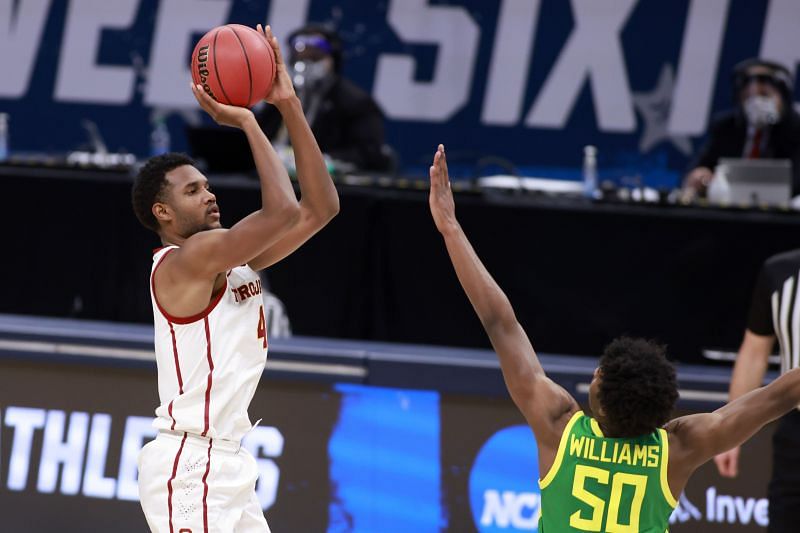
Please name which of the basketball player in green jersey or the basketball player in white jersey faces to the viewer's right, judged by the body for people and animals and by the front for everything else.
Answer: the basketball player in white jersey

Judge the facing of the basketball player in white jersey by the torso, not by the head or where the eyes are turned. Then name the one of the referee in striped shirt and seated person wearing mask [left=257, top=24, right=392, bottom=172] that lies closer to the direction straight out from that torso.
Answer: the referee in striped shirt

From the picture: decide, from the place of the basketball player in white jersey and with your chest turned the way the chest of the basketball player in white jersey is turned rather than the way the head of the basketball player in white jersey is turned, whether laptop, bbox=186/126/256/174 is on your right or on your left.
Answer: on your left

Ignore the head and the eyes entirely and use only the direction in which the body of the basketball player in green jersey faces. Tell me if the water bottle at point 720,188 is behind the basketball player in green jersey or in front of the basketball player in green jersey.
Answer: in front

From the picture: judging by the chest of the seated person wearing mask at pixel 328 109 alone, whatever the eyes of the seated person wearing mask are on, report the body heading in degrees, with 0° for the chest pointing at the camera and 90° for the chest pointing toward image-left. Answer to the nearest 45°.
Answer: approximately 45°

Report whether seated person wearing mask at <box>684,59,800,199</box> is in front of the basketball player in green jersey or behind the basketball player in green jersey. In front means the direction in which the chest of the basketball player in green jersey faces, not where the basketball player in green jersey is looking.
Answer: in front

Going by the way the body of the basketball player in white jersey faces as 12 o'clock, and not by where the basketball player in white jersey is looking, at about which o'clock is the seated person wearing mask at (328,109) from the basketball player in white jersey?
The seated person wearing mask is roughly at 9 o'clock from the basketball player in white jersey.

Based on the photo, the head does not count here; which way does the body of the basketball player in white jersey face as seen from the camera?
to the viewer's right

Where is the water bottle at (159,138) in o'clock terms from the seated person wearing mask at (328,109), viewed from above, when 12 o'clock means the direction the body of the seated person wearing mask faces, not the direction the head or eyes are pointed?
The water bottle is roughly at 3 o'clock from the seated person wearing mask.

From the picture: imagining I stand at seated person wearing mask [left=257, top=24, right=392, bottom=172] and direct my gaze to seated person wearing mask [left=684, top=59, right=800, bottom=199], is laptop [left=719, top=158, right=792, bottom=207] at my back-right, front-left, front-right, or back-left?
front-right

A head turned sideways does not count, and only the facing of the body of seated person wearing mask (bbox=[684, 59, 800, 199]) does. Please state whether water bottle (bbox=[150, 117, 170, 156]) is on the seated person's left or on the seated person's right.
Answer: on the seated person's right

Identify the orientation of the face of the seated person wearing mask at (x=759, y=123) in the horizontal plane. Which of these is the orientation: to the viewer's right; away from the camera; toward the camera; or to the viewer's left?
toward the camera

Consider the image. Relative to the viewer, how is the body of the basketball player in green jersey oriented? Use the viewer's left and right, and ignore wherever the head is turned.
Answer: facing away from the viewer

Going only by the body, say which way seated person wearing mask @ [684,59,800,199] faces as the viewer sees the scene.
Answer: toward the camera

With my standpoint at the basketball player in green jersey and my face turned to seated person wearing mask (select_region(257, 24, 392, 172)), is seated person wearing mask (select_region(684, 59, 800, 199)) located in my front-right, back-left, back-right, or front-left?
front-right

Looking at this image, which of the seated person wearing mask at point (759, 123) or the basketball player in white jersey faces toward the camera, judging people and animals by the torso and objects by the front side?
the seated person wearing mask

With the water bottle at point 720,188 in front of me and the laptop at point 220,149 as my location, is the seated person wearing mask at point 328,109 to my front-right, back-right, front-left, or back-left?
front-left

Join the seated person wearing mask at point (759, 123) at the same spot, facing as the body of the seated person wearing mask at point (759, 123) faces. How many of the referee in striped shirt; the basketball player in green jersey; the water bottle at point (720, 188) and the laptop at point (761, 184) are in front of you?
4

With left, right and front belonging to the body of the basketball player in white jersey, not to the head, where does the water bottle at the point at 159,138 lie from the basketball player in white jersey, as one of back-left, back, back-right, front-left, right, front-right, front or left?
left
